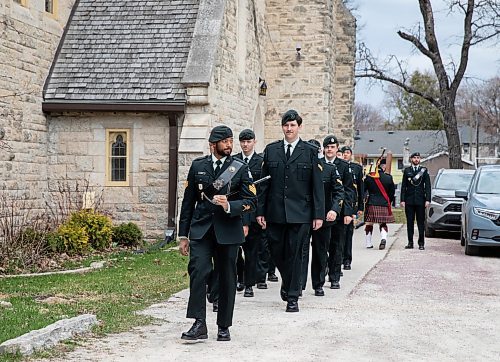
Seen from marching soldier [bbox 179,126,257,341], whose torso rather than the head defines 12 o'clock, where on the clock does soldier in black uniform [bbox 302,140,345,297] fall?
The soldier in black uniform is roughly at 7 o'clock from the marching soldier.

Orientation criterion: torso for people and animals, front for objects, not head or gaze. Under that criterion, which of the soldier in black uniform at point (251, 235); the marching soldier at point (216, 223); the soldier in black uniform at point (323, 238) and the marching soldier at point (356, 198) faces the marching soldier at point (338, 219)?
the marching soldier at point (356, 198)

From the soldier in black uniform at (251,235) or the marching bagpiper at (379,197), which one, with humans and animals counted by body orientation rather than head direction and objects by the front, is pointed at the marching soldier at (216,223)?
the soldier in black uniform

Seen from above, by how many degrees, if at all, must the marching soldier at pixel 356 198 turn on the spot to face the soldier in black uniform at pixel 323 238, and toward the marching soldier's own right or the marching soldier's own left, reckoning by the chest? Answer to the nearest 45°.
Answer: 0° — they already face them

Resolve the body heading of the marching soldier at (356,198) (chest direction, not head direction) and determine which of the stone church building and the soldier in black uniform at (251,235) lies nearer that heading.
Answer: the soldier in black uniform
